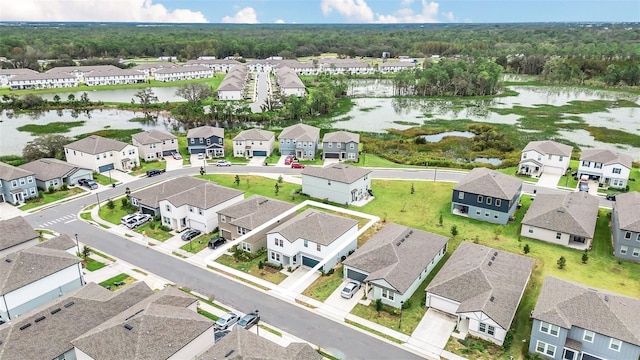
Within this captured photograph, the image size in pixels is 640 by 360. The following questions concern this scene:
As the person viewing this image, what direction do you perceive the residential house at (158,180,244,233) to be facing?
facing the viewer and to the left of the viewer

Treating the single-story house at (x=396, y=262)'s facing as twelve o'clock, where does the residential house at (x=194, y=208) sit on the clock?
The residential house is roughly at 2 o'clock from the single-story house.

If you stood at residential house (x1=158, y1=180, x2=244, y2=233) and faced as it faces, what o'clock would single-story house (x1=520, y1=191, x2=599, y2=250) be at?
The single-story house is roughly at 8 o'clock from the residential house.

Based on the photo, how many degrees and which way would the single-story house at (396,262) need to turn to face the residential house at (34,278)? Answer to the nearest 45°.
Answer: approximately 45° to its right

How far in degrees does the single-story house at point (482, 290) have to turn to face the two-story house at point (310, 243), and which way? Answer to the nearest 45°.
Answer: approximately 45° to its right

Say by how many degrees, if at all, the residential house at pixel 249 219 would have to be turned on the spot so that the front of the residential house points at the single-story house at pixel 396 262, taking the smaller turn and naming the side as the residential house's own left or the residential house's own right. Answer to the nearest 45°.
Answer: approximately 90° to the residential house's own left

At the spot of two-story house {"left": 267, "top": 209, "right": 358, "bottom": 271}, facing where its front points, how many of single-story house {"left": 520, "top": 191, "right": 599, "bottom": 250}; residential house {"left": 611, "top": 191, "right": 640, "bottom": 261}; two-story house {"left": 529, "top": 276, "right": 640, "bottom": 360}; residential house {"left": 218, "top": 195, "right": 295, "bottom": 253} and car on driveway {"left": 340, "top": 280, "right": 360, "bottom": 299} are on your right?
1

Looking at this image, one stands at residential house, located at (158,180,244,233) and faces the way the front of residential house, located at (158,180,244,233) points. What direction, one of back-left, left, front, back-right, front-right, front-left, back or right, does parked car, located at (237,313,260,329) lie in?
front-left

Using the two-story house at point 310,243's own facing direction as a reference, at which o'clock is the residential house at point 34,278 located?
The residential house is roughly at 1 o'clock from the two-story house.

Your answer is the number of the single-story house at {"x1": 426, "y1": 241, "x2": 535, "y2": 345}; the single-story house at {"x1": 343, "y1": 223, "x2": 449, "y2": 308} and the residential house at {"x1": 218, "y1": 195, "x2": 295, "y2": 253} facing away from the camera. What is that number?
0

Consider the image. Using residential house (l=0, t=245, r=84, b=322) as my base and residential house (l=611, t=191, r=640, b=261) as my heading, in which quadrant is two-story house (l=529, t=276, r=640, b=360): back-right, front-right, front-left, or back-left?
front-right

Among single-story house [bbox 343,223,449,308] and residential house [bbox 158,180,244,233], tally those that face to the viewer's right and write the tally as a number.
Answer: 0

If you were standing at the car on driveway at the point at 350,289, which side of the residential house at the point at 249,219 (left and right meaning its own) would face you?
left

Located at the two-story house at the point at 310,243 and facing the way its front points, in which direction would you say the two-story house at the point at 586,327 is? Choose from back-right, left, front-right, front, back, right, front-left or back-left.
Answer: left

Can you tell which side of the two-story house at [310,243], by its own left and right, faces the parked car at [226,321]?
front
